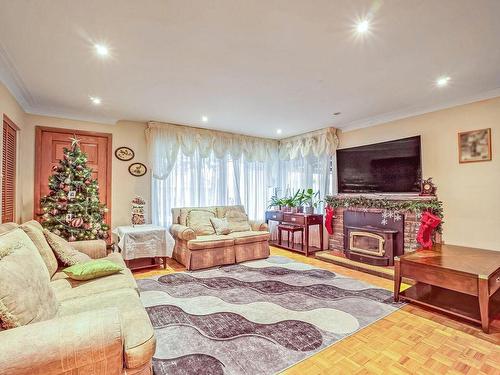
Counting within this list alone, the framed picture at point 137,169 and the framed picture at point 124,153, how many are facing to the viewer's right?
0

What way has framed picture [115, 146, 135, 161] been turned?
toward the camera

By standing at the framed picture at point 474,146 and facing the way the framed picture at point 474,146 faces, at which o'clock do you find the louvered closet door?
The louvered closet door is roughly at 12 o'clock from the framed picture.

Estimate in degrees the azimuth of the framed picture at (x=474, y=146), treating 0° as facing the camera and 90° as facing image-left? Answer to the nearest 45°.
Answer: approximately 45°

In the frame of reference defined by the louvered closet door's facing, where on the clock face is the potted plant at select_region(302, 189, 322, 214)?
The potted plant is roughly at 11 o'clock from the louvered closet door.

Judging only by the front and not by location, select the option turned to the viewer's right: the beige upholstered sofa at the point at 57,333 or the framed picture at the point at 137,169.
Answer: the beige upholstered sofa

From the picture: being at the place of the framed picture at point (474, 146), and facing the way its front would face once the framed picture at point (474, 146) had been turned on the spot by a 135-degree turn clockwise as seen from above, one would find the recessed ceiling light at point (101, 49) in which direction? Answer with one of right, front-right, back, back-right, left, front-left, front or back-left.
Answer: back-left

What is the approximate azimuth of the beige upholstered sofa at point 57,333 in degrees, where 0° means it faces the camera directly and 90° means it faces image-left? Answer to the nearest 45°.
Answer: approximately 270°

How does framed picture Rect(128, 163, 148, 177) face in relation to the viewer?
toward the camera

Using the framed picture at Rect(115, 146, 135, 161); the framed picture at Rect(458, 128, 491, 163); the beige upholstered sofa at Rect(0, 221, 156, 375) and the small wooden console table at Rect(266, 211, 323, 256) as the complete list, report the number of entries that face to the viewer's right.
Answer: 1

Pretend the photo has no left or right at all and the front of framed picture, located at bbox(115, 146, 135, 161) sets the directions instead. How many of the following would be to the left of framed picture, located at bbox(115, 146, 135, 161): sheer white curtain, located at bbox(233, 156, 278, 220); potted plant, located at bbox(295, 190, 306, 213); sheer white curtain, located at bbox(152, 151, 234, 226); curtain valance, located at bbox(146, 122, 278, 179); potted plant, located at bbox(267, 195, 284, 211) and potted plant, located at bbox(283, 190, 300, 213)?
6

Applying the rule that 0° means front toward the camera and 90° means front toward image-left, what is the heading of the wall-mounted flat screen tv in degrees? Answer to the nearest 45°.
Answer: approximately 45°

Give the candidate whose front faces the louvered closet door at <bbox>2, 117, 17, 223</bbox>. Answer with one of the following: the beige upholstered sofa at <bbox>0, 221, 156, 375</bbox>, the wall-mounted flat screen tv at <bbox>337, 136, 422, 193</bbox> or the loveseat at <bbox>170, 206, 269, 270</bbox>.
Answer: the wall-mounted flat screen tv

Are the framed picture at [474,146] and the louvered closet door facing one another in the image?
yes

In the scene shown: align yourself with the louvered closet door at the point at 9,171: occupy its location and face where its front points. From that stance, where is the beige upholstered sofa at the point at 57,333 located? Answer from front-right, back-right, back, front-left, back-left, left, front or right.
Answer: front-right

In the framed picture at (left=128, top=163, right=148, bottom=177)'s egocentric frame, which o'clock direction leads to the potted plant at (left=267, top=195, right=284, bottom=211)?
The potted plant is roughly at 9 o'clock from the framed picture.

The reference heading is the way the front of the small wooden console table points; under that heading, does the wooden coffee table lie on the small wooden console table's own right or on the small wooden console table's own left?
on the small wooden console table's own left
